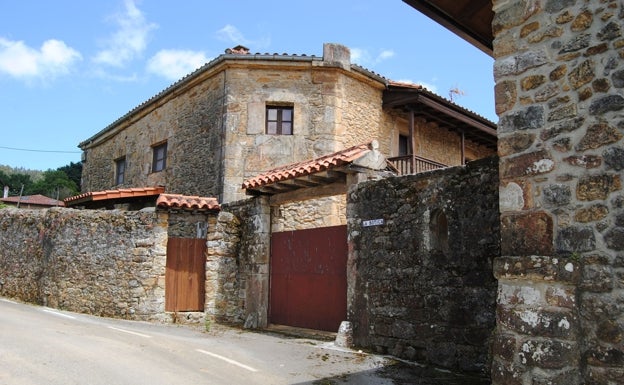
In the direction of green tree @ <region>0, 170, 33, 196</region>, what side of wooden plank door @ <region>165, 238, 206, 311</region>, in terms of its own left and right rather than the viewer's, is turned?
back

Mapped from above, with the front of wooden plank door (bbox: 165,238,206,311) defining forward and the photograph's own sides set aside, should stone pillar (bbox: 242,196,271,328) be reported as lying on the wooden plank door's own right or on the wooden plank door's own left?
on the wooden plank door's own left

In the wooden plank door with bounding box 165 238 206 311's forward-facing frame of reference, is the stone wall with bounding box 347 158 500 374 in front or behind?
in front

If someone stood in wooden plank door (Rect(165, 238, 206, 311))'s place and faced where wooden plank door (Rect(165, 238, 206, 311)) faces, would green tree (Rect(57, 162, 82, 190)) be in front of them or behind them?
behind

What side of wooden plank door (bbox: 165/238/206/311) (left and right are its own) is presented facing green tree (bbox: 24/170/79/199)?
back

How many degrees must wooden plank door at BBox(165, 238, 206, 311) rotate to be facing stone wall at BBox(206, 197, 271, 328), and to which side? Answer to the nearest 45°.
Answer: approximately 90° to its left
